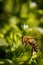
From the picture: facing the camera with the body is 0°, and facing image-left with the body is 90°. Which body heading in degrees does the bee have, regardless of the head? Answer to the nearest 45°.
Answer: approximately 90°
